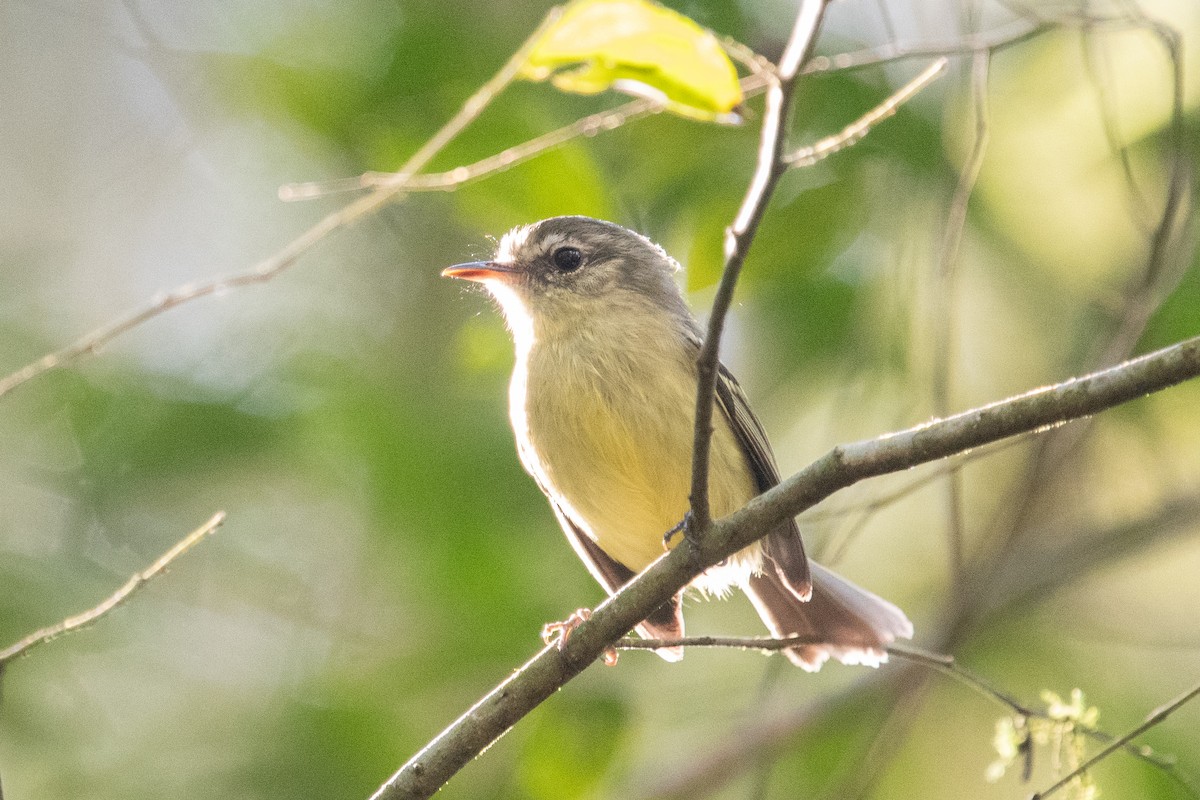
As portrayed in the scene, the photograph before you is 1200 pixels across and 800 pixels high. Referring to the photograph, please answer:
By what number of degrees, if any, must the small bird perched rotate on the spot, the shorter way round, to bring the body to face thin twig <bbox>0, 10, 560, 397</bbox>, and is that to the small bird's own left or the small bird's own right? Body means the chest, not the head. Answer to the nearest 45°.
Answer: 0° — it already faces it

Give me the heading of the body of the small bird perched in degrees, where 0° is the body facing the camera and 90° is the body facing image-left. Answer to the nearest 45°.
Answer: approximately 45°
